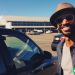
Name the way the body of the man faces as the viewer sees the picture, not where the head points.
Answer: toward the camera

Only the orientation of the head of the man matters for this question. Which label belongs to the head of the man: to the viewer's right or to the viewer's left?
to the viewer's left
